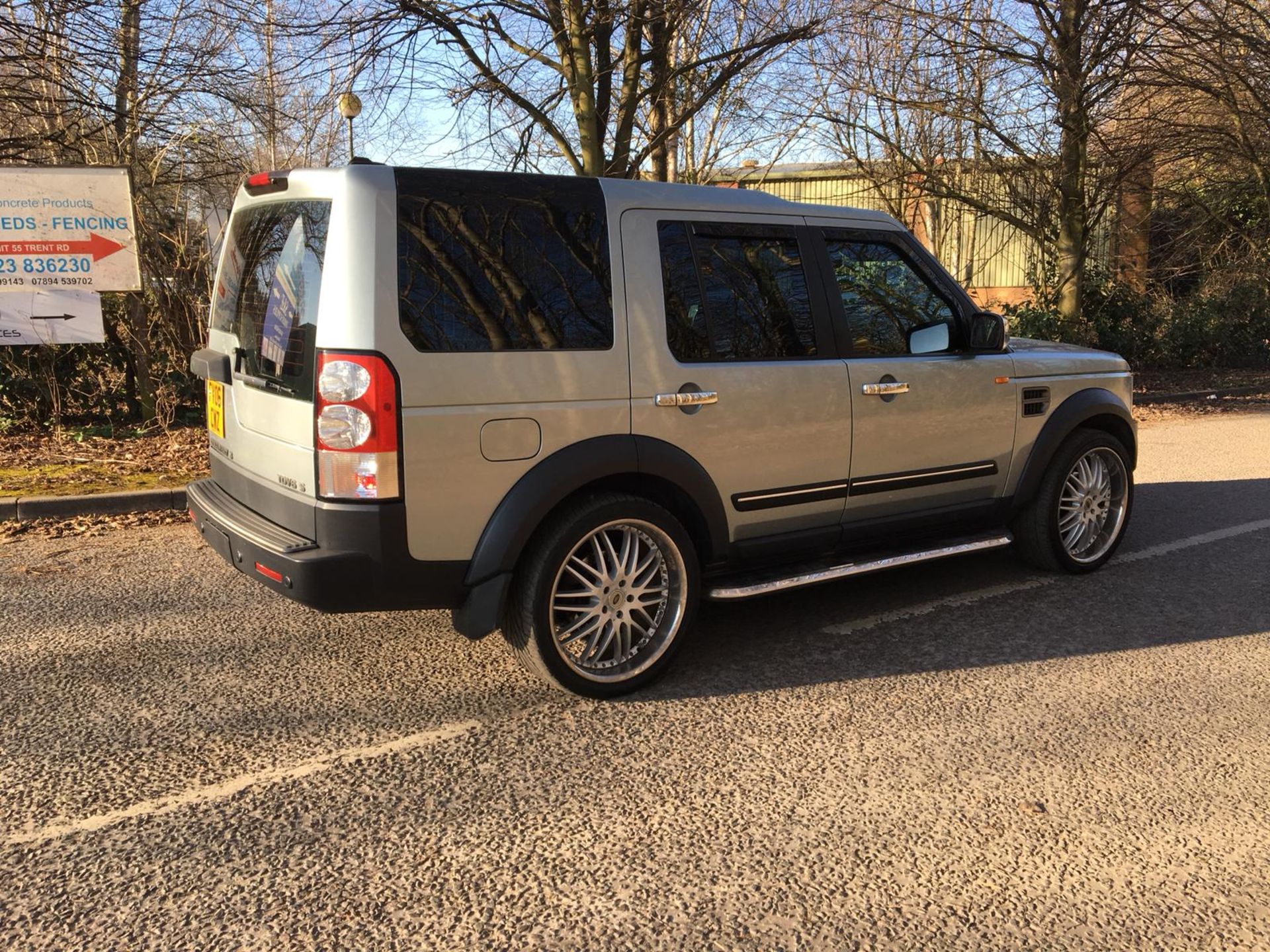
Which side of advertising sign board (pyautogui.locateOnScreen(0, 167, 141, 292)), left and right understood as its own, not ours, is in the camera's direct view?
front

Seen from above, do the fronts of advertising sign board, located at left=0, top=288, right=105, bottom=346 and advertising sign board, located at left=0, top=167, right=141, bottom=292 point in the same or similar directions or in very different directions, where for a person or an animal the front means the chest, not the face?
same or similar directions

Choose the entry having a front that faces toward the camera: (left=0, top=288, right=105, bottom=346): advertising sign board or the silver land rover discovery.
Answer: the advertising sign board

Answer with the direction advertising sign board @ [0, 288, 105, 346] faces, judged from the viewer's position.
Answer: facing the viewer

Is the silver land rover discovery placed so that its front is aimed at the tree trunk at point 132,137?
no

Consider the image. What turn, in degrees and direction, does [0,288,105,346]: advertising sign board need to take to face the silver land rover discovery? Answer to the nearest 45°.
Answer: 0° — it already faces it

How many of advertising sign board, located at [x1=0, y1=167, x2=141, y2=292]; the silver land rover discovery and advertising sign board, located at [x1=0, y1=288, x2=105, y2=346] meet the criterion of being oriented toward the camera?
2

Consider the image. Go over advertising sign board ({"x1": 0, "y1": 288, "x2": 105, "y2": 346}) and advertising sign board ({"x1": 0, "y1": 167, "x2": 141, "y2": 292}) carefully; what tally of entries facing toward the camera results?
2

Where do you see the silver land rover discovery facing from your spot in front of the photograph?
facing away from the viewer and to the right of the viewer

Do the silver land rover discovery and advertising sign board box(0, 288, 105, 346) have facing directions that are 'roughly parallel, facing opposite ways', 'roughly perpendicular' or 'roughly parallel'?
roughly perpendicular

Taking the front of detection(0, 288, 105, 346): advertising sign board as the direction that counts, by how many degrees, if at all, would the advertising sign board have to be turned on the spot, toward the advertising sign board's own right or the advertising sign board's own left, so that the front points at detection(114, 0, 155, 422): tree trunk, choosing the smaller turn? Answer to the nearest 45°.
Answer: approximately 135° to the advertising sign board's own left

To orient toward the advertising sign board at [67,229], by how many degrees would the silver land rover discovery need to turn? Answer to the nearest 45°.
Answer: approximately 90° to its left
